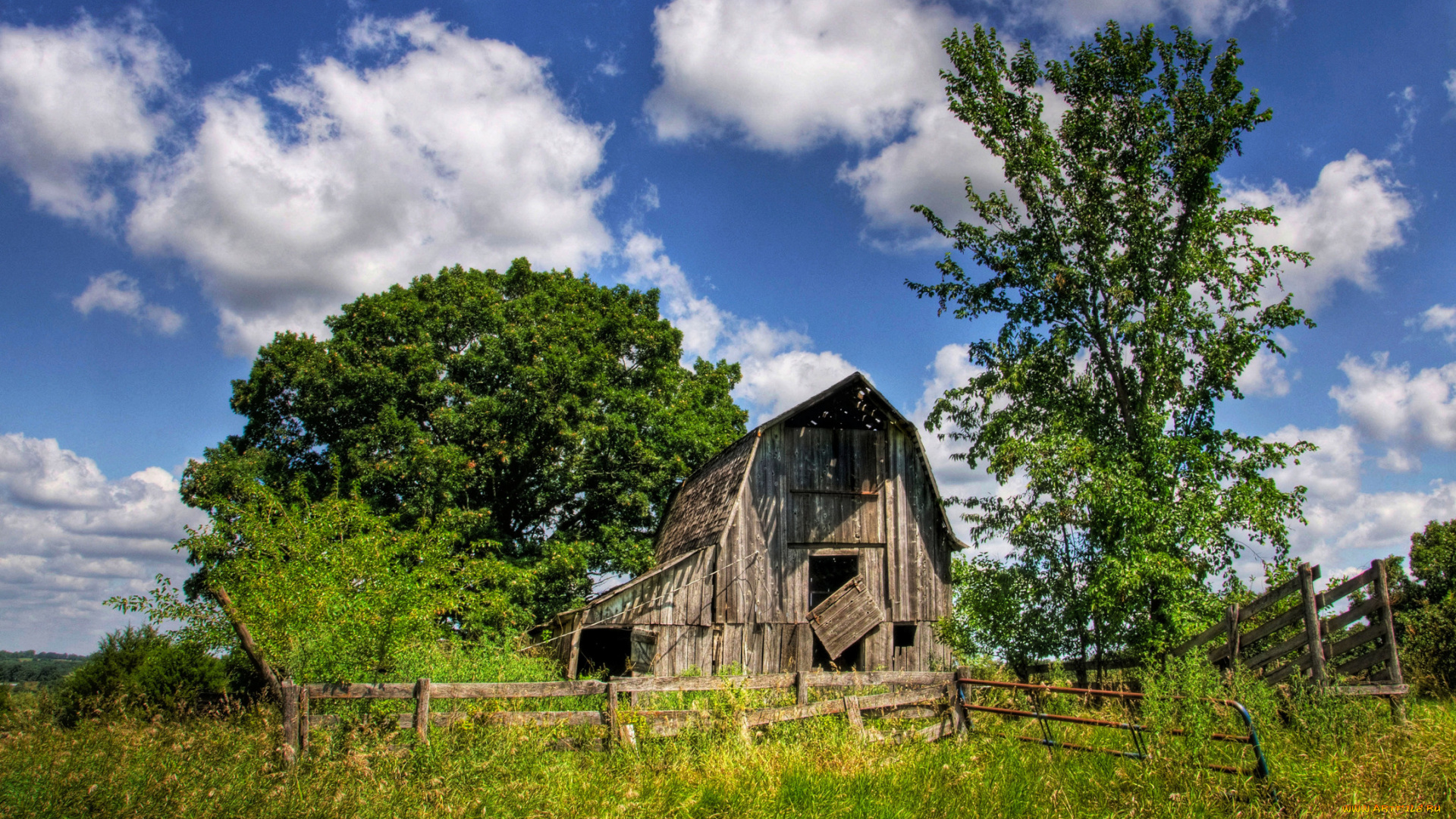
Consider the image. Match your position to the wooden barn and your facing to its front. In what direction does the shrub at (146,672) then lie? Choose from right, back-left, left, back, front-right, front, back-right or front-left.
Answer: right

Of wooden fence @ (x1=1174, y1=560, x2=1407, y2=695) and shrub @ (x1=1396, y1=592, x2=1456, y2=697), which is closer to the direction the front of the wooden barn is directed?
the wooden fence

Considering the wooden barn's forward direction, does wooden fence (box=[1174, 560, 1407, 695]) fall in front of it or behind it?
in front

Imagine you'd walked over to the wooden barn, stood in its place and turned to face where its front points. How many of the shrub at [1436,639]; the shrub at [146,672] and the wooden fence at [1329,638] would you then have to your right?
1

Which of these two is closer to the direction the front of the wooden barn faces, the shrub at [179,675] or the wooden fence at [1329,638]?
the wooden fence

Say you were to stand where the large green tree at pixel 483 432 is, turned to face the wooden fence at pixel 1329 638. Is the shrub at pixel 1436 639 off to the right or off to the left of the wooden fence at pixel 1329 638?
left

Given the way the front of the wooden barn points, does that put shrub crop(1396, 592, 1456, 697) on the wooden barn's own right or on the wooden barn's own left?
on the wooden barn's own left

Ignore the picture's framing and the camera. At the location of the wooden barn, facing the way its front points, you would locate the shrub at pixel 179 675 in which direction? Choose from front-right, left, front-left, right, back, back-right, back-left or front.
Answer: right

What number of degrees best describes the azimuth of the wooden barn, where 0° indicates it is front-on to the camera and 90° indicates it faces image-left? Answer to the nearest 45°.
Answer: approximately 0°
